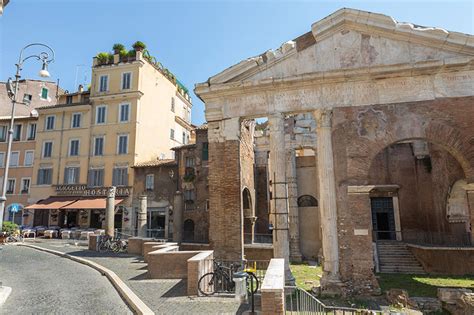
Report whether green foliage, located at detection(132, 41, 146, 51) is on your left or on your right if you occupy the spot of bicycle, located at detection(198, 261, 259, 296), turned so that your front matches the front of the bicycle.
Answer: on your right

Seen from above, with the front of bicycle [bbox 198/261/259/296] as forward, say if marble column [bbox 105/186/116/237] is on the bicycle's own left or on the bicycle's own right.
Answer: on the bicycle's own right

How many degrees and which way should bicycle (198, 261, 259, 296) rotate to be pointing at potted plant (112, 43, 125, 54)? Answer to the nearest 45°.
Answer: approximately 45° to its right

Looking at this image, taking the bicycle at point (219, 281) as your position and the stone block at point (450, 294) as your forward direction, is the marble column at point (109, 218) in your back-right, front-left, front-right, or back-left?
back-left

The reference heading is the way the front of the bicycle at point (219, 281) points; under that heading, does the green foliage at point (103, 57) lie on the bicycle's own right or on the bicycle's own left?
on the bicycle's own right

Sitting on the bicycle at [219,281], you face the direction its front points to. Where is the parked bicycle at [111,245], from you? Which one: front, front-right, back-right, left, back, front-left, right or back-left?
front-right

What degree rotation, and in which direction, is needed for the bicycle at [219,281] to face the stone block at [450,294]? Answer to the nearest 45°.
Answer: approximately 180°

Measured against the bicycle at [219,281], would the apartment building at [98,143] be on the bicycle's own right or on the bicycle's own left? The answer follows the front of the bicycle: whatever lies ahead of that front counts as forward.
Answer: on the bicycle's own right

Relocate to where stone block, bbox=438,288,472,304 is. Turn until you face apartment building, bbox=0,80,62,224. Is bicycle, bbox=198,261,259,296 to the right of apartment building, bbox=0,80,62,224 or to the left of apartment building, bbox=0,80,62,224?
left

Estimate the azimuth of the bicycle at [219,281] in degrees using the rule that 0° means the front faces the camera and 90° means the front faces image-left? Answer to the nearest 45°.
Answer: approximately 90°

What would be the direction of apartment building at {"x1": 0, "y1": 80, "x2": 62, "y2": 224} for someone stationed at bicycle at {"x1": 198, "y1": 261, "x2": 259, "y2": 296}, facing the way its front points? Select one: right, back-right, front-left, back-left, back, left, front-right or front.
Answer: front-right

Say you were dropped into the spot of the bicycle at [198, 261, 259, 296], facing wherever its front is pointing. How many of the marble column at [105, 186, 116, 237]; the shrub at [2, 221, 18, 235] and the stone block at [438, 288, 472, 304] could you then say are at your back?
1

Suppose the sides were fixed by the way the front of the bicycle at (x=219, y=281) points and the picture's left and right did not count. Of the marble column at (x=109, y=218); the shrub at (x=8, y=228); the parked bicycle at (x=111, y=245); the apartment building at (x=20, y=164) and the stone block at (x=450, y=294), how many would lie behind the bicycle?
1
